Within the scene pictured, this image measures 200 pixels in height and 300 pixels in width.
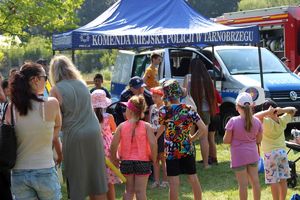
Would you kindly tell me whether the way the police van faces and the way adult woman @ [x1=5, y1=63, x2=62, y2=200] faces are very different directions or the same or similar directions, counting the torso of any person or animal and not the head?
very different directions

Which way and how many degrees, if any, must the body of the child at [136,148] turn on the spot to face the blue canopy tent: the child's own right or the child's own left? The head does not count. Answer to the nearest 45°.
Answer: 0° — they already face it

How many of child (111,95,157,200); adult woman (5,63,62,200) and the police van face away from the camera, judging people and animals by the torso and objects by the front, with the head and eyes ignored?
2

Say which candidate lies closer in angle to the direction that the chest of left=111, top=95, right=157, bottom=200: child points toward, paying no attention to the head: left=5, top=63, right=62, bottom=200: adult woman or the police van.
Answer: the police van

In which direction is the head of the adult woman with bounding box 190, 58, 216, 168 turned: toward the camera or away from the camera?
away from the camera

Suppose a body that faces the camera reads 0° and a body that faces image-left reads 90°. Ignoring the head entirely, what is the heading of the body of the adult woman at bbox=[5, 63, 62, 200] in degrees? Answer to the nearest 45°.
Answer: approximately 180°

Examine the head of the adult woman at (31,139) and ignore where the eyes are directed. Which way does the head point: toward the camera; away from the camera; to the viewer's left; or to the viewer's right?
to the viewer's right

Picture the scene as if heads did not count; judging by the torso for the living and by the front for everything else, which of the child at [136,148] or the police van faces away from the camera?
the child

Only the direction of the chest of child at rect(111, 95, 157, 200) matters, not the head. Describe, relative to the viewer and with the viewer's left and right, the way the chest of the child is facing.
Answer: facing away from the viewer

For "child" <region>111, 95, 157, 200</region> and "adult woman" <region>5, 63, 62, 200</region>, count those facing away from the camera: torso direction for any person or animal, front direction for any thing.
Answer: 2

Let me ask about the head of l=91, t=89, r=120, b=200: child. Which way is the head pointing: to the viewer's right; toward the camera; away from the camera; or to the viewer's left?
away from the camera

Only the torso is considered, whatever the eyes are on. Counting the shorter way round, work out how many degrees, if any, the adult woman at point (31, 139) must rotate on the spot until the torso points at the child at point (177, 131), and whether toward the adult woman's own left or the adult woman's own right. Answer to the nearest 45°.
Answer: approximately 45° to the adult woman's own right

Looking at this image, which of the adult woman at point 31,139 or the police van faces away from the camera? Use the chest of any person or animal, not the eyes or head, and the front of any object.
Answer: the adult woman

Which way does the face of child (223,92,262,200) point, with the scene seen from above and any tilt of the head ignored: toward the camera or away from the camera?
away from the camera
